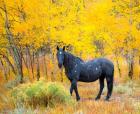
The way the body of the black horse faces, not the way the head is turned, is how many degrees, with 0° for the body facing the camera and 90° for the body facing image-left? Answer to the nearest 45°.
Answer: approximately 90°

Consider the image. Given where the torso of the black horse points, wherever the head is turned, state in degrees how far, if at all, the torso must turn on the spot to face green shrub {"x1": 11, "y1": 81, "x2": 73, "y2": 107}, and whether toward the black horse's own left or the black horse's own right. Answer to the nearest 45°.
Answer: approximately 45° to the black horse's own left
